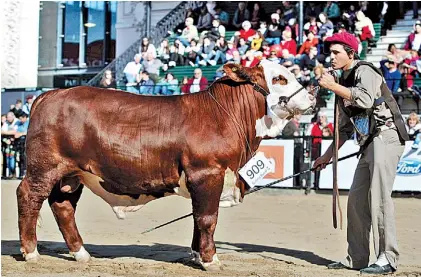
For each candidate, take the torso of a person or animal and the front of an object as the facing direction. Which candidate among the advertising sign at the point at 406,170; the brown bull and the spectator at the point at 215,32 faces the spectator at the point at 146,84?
the spectator at the point at 215,32

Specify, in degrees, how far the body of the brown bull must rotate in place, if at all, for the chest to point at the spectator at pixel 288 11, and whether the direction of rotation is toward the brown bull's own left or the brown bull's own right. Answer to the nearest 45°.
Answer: approximately 90° to the brown bull's own left

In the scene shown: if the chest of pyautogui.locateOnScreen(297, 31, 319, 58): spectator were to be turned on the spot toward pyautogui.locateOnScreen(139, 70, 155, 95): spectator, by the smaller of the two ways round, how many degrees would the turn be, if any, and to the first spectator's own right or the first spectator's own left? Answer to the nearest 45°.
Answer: approximately 45° to the first spectator's own right

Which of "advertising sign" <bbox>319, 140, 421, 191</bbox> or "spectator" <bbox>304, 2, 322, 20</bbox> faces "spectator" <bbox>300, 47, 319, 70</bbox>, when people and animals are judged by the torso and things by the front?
"spectator" <bbox>304, 2, 322, 20</bbox>

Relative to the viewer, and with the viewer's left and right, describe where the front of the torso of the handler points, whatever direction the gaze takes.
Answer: facing to the left of the viewer

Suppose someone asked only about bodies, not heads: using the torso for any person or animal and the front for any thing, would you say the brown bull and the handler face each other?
yes

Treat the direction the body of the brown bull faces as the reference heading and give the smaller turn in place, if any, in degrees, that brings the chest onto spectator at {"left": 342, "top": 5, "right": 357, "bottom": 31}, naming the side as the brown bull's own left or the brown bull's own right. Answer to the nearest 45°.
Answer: approximately 90° to the brown bull's own left

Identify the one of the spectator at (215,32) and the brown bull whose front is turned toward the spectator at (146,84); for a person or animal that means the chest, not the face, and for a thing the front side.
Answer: the spectator at (215,32)

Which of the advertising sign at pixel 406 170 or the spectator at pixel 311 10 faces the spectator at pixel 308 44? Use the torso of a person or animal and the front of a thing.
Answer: the spectator at pixel 311 10

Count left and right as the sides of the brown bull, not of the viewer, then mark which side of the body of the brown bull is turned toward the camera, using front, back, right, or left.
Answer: right
